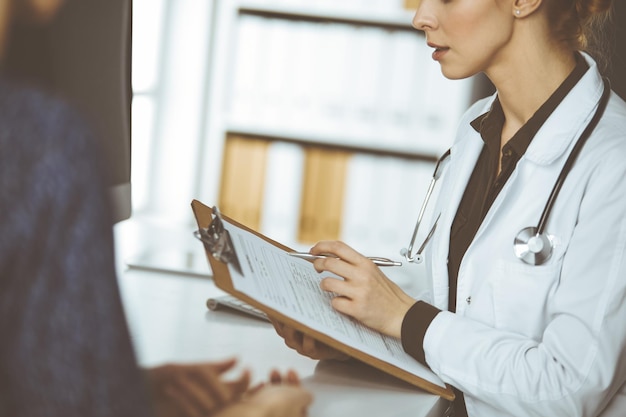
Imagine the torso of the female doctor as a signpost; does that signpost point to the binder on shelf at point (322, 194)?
no

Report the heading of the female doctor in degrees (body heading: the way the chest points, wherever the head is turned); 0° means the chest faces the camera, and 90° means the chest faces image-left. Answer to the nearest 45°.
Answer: approximately 45°

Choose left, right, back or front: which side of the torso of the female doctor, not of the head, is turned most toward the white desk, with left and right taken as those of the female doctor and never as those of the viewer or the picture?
front

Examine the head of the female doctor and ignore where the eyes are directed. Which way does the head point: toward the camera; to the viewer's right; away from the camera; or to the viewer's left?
to the viewer's left

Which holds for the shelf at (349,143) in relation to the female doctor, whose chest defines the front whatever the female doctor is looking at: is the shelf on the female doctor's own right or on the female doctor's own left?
on the female doctor's own right

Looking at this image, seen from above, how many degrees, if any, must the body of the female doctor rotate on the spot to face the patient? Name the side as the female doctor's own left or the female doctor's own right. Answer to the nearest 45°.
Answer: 0° — they already face them

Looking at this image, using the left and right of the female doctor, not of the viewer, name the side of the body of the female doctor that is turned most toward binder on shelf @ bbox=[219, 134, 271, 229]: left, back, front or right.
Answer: right
